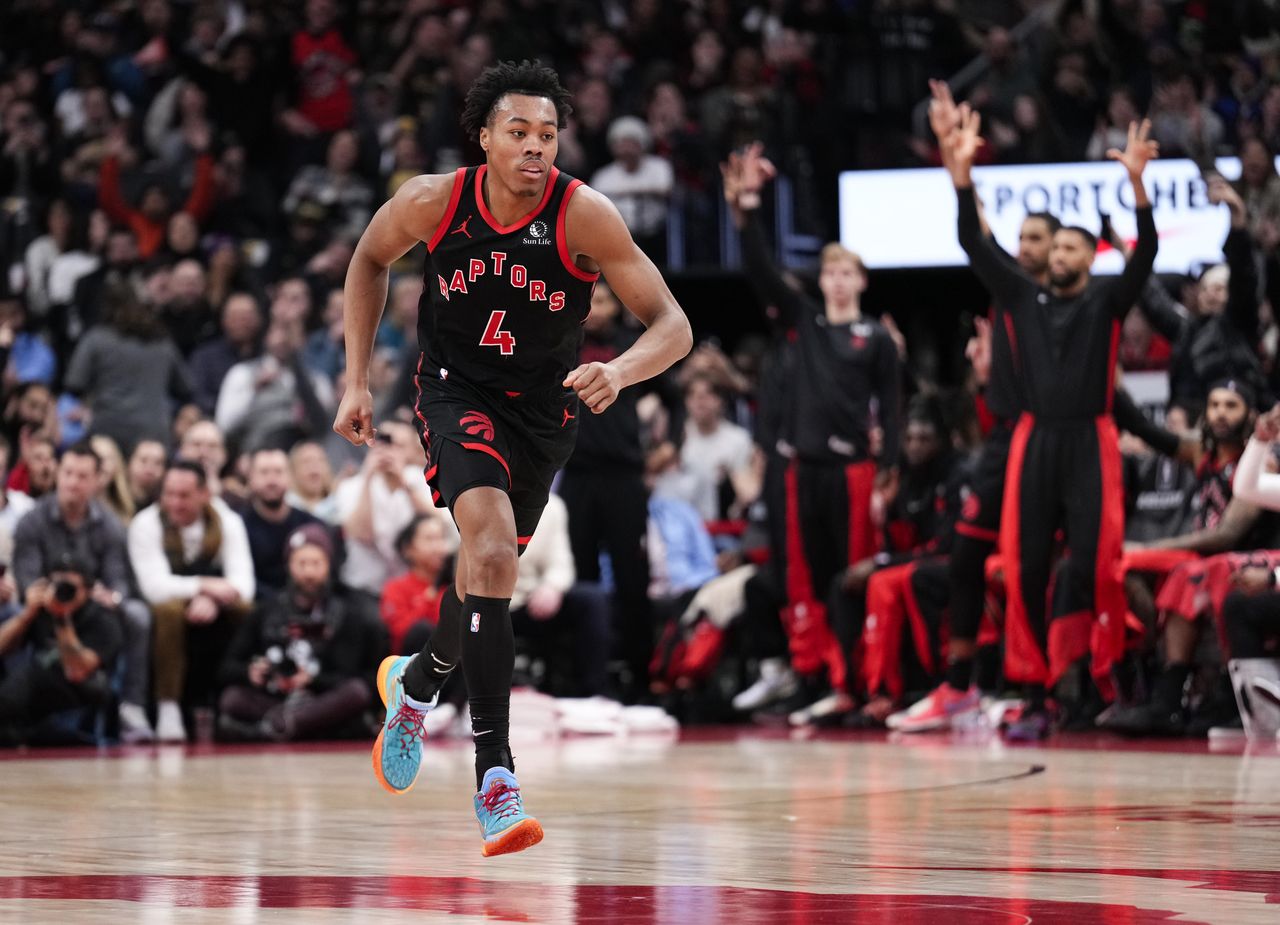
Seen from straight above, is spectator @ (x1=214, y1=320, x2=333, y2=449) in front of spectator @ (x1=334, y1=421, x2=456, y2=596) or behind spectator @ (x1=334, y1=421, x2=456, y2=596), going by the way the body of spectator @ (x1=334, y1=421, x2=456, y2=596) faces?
behind

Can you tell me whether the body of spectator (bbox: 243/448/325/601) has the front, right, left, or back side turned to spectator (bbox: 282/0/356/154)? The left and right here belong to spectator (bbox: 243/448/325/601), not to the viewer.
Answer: back

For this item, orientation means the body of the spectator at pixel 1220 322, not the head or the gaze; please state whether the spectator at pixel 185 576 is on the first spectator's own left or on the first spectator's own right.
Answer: on the first spectator's own right

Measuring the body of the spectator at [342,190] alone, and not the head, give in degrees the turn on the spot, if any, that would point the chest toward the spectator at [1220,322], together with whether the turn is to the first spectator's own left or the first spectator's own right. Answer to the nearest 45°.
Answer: approximately 45° to the first spectator's own left

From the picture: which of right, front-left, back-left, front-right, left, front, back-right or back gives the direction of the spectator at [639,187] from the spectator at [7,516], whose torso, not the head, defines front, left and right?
back-left

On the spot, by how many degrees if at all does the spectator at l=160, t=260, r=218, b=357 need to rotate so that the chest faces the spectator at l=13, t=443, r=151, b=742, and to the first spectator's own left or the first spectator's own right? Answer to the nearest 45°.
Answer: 0° — they already face them
